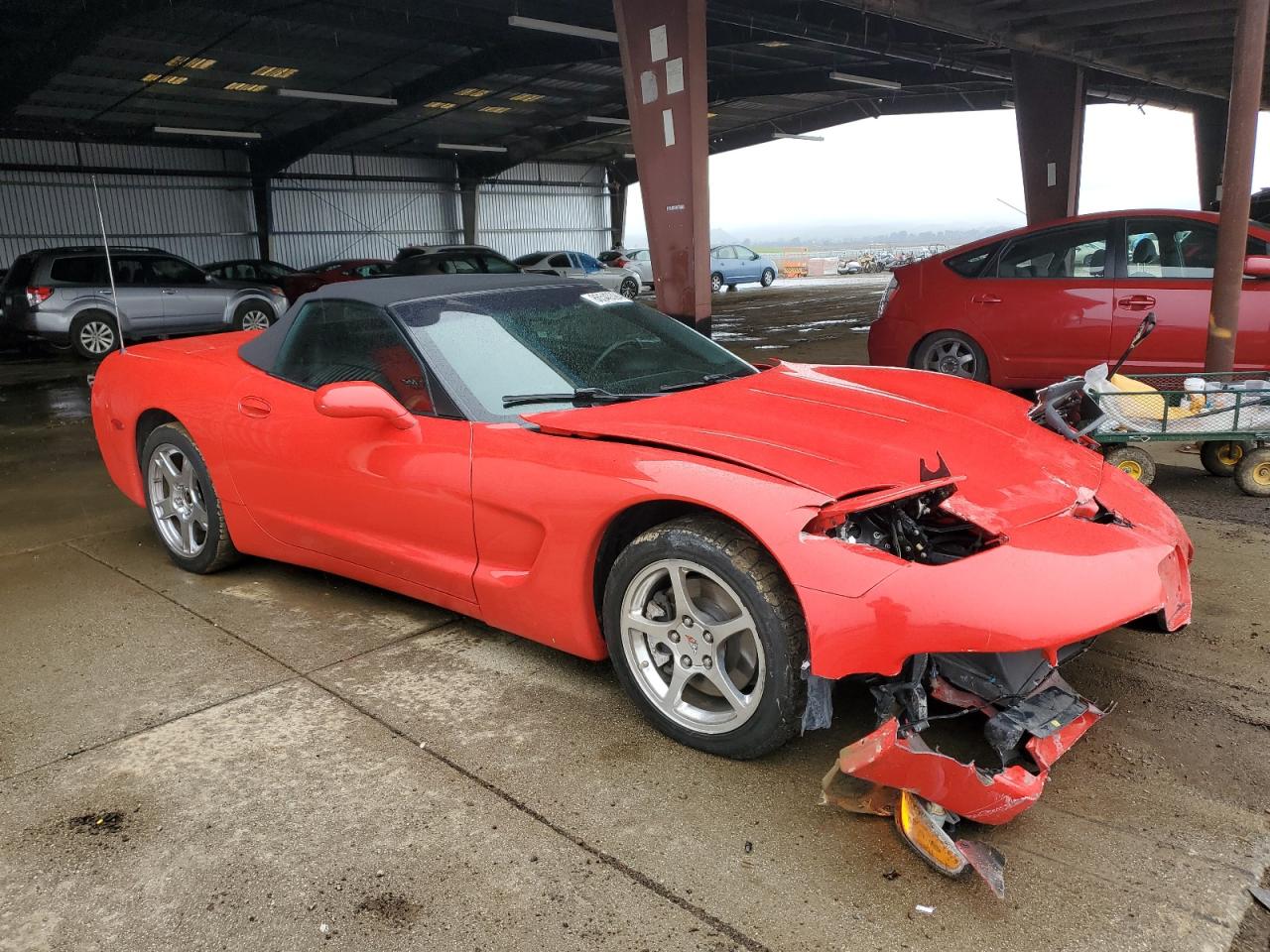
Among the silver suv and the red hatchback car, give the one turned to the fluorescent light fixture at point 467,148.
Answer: the silver suv

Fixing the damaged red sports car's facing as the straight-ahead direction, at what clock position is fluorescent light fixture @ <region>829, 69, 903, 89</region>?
The fluorescent light fixture is roughly at 8 o'clock from the damaged red sports car.

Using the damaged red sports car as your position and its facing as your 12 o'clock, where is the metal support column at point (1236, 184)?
The metal support column is roughly at 9 o'clock from the damaged red sports car.

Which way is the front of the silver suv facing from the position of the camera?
facing away from the viewer and to the right of the viewer

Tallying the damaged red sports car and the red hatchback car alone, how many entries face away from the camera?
0

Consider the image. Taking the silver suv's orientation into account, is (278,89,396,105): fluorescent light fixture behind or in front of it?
in front

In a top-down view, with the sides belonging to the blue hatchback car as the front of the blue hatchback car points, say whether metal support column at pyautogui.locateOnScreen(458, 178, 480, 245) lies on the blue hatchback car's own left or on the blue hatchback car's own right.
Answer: on the blue hatchback car's own left

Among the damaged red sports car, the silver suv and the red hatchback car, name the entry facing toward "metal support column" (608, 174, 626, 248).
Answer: the silver suv

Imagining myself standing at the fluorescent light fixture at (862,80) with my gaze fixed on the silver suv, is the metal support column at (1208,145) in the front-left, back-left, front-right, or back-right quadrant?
back-left

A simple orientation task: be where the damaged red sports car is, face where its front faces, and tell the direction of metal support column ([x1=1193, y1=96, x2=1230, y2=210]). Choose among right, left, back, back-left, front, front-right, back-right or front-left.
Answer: left

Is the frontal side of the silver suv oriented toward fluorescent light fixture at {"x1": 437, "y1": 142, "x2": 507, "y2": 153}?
yes
